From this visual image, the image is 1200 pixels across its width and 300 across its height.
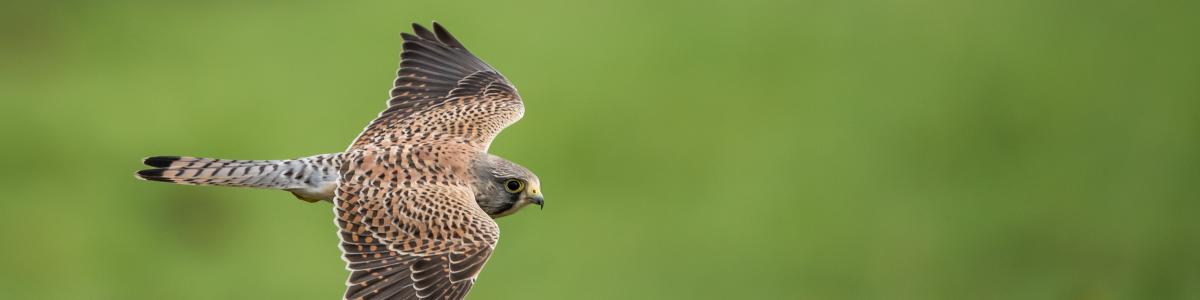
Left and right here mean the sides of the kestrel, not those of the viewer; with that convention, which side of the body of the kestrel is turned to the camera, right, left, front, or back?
right
